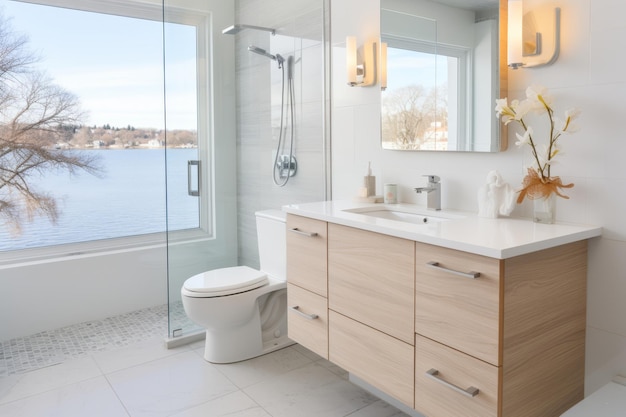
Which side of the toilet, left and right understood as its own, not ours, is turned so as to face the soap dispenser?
left

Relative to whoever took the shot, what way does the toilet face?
facing the viewer and to the left of the viewer

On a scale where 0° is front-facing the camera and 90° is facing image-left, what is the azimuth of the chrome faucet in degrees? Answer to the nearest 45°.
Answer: approximately 45°

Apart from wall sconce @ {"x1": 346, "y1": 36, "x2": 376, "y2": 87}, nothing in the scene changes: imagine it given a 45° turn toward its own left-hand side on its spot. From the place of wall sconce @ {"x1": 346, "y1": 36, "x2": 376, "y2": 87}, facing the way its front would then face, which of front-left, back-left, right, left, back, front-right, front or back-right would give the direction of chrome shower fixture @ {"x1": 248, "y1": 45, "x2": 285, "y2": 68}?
back-right

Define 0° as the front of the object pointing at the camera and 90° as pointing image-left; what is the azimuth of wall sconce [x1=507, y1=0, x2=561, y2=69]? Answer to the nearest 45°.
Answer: approximately 45°

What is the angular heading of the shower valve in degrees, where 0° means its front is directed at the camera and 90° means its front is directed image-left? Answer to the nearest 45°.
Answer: approximately 45°

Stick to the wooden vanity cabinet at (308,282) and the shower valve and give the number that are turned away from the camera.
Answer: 0

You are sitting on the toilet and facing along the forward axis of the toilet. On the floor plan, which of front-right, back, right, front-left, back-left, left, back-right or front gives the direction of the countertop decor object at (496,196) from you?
left
